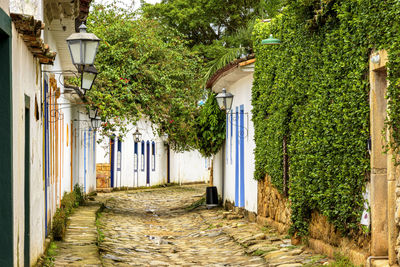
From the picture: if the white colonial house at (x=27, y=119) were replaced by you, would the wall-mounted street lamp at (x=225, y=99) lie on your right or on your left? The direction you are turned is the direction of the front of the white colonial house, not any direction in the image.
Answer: on your left

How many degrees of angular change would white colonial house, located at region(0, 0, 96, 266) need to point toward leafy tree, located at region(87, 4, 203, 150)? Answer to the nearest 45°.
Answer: approximately 90° to its left

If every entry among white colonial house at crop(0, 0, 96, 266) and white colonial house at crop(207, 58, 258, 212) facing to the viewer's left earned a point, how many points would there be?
1

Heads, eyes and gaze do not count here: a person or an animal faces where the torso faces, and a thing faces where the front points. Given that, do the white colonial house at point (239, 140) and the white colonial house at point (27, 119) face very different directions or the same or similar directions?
very different directions

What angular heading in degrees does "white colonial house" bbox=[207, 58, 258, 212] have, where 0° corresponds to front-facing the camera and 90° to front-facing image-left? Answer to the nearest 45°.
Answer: approximately 90°

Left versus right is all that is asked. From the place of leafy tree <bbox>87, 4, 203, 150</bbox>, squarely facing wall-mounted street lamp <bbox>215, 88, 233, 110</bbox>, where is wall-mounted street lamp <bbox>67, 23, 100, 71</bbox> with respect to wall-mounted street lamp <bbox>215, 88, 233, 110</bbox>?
right

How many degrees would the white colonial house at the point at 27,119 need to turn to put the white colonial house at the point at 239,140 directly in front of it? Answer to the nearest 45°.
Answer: approximately 45° to its left

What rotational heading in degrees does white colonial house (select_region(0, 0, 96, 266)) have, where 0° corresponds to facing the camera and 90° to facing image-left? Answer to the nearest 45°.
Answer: approximately 270°

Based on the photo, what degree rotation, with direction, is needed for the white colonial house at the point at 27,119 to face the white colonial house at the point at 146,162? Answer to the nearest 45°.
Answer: approximately 90° to its left
